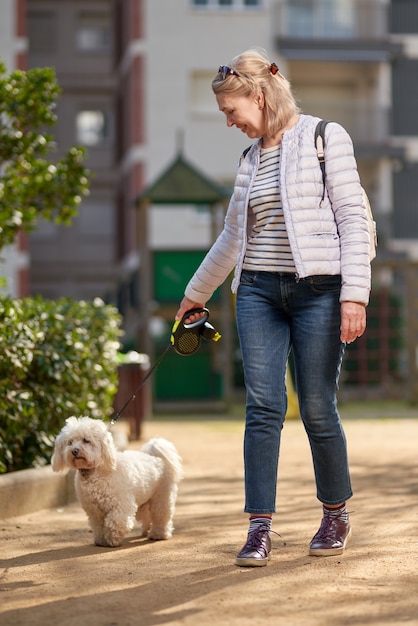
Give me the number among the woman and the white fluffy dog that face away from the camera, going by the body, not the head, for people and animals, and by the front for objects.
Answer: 0

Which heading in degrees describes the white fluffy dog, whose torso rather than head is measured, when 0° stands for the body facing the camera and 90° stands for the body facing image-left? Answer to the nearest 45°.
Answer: approximately 45°

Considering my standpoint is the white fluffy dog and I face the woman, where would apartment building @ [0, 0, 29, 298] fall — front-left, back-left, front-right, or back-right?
back-left

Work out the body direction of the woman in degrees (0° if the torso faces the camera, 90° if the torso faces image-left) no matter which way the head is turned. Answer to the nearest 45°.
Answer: approximately 45°

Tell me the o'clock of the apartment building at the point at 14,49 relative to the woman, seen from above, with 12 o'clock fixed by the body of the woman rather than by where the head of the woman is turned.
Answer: The apartment building is roughly at 4 o'clock from the woman.

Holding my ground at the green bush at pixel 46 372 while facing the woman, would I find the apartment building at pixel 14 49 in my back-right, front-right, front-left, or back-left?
back-left

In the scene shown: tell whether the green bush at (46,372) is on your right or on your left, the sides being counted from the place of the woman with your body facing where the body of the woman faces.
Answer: on your right
